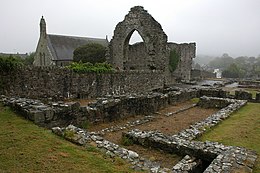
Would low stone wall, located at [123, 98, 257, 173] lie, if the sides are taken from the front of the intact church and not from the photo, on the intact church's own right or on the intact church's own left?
on the intact church's own left

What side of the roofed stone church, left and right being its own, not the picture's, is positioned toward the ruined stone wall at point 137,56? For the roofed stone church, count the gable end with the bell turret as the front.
left

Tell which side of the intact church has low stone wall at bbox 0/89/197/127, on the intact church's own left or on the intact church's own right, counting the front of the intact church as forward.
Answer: on the intact church's own left

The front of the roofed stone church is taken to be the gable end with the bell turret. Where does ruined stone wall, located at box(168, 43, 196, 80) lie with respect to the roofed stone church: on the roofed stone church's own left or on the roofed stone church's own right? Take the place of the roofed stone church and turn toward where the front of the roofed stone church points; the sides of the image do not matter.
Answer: on the roofed stone church's own left

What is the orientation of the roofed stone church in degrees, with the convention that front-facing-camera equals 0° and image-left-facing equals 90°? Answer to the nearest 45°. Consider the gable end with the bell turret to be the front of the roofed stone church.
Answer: approximately 45°

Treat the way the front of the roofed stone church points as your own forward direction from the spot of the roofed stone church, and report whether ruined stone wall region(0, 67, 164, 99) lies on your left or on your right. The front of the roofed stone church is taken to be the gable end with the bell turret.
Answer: on your left

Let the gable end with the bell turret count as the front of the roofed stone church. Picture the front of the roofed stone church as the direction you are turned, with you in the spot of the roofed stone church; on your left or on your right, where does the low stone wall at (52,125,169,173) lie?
on your left

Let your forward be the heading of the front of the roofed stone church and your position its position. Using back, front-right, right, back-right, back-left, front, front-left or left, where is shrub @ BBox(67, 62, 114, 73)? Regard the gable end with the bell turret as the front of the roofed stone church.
front-left

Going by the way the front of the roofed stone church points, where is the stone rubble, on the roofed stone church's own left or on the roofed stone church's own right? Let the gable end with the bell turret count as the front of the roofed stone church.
on the roofed stone church's own left
